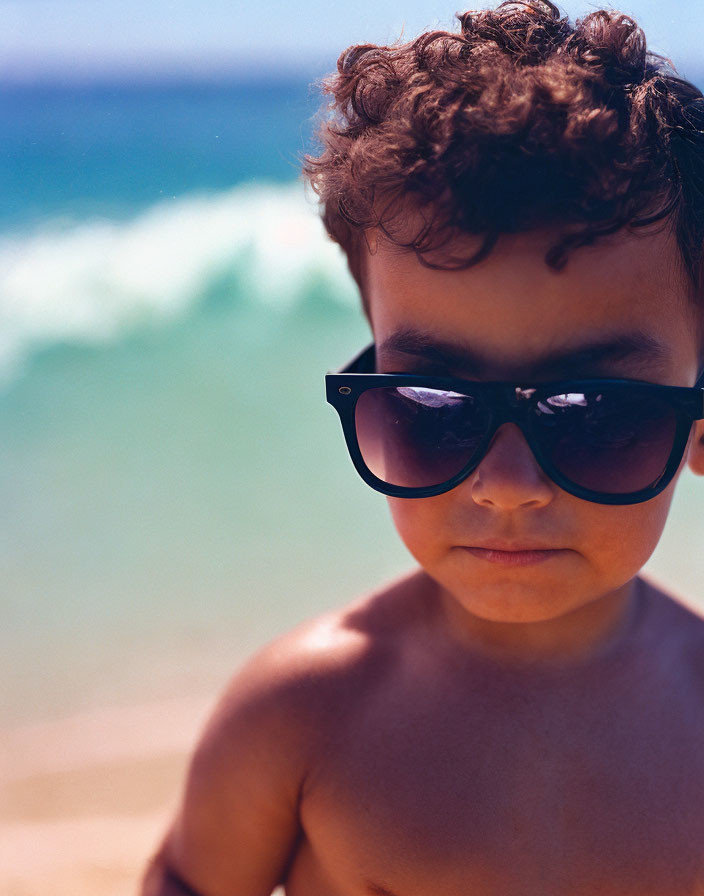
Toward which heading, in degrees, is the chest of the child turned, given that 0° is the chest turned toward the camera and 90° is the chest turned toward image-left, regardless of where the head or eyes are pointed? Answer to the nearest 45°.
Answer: approximately 0°
